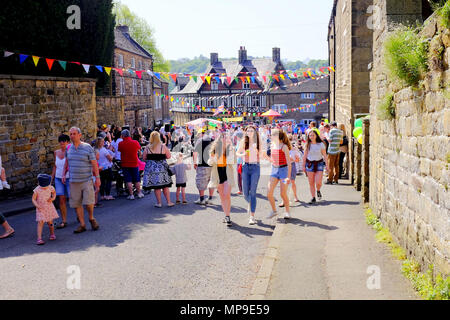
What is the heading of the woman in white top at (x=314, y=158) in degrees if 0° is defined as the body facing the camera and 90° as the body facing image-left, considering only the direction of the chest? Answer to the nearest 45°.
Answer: approximately 0°

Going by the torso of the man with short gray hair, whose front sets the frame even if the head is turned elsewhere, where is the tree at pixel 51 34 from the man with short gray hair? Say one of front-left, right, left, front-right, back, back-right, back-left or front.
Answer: back-right

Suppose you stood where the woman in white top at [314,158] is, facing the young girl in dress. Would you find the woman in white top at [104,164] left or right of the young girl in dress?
right

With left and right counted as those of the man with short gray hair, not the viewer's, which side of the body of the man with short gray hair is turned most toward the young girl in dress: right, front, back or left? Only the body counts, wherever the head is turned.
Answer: front

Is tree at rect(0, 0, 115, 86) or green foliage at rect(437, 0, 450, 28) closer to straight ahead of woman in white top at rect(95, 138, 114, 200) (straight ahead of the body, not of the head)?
the green foliage

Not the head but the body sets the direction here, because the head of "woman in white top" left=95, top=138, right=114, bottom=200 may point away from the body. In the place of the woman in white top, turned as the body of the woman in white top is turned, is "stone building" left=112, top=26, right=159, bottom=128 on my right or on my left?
on my left

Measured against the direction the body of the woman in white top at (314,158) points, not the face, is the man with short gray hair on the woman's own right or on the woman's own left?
on the woman's own right

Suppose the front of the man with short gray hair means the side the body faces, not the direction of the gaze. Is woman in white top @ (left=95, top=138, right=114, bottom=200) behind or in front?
behind
